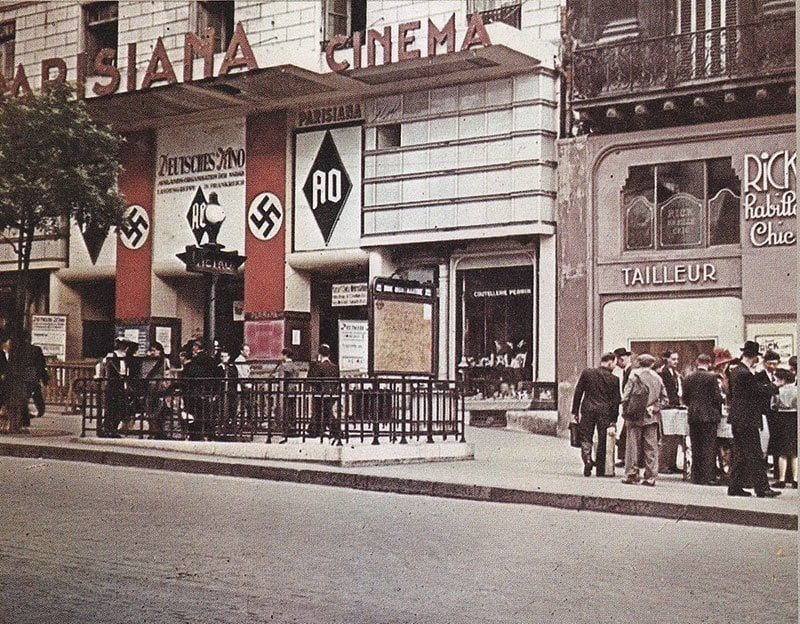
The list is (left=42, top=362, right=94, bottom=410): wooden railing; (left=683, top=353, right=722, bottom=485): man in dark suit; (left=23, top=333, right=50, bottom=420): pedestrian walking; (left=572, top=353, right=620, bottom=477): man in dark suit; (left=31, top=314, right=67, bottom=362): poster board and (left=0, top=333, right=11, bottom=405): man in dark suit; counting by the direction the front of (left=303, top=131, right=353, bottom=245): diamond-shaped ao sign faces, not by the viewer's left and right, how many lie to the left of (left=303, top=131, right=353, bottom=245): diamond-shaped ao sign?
2

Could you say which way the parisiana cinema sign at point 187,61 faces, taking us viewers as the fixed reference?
facing the viewer and to the left of the viewer
